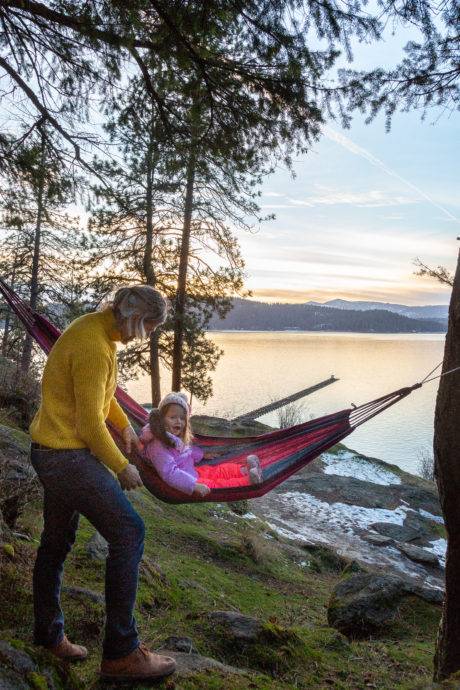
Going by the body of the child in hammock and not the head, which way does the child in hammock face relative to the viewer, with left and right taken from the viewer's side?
facing to the right of the viewer

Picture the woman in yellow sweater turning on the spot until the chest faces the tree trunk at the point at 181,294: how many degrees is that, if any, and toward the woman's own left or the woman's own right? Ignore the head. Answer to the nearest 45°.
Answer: approximately 90° to the woman's own left

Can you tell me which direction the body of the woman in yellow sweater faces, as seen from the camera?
to the viewer's right

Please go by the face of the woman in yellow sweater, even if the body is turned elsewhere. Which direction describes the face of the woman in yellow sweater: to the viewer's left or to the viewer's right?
to the viewer's right

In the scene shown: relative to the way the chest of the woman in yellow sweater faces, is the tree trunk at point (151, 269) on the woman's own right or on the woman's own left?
on the woman's own left
